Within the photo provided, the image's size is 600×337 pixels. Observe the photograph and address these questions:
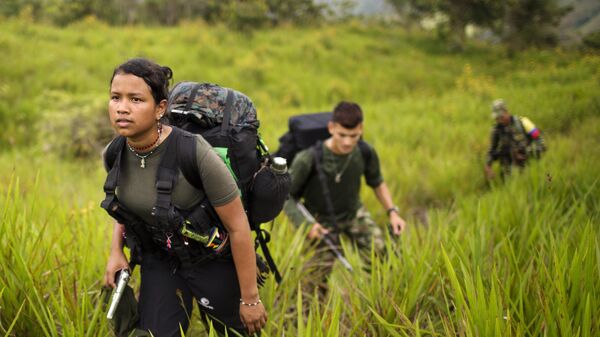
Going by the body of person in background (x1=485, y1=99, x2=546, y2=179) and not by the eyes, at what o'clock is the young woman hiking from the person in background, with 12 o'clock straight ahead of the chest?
The young woman hiking is roughly at 11 o'clock from the person in background.

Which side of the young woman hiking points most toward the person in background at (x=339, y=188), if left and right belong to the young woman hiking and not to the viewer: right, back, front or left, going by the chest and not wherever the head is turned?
back

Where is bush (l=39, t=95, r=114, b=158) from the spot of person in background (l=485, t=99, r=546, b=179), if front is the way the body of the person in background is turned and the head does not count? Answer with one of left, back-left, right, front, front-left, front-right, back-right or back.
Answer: front-right

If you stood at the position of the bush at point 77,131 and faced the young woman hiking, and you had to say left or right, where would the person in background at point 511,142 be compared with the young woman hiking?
left

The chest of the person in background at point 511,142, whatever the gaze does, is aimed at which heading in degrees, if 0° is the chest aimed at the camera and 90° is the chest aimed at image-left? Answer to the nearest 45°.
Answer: approximately 45°

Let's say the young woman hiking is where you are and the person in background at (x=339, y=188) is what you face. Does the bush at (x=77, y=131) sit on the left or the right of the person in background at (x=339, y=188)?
left

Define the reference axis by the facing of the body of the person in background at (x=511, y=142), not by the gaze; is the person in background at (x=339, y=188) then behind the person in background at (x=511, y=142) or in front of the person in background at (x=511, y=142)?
in front

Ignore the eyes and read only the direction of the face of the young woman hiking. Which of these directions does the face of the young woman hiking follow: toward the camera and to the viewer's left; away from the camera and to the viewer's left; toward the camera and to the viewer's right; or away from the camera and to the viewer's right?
toward the camera and to the viewer's left

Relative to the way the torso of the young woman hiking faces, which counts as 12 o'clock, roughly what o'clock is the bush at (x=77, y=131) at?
The bush is roughly at 4 o'clock from the young woman hiking.

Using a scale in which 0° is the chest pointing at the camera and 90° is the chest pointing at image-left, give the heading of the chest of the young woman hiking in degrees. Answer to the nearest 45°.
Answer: approximately 45°

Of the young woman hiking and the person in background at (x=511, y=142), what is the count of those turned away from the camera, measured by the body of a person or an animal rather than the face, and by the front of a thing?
0
